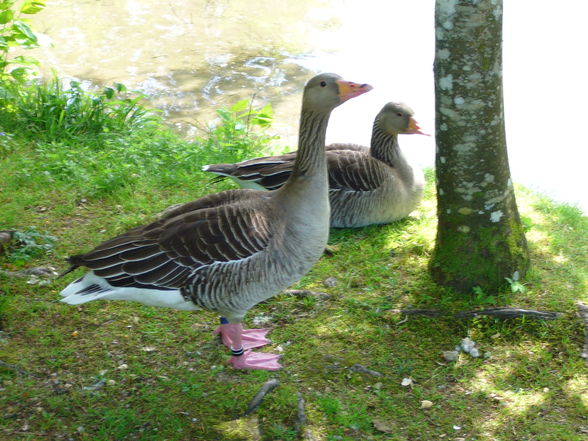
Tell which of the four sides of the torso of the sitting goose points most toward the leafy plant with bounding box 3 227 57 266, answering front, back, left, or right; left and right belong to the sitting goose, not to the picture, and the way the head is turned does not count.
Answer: back

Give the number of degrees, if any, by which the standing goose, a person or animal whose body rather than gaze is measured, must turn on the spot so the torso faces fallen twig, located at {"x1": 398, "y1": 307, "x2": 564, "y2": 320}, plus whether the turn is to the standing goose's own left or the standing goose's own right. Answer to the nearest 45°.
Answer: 0° — it already faces it

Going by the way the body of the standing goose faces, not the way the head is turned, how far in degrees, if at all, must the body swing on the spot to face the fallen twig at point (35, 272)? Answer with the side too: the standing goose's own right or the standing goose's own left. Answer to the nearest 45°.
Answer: approximately 135° to the standing goose's own left

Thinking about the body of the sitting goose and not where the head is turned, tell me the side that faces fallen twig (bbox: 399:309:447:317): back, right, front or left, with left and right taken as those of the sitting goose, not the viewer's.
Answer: right

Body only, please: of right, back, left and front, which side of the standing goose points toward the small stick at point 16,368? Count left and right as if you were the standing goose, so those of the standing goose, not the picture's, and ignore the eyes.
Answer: back

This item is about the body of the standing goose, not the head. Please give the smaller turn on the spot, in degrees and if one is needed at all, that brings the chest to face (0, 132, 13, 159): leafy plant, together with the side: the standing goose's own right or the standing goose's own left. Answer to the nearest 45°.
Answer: approximately 135° to the standing goose's own left

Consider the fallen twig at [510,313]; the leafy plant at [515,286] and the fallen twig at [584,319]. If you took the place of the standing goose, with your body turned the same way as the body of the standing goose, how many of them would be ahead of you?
3

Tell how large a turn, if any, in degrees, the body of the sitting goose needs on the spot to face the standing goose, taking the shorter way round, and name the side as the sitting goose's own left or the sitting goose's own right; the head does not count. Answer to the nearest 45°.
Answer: approximately 135° to the sitting goose's own right

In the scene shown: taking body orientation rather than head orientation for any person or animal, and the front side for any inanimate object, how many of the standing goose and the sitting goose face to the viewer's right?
2

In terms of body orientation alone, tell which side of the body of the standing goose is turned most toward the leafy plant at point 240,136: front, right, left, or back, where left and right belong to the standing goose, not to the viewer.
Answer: left

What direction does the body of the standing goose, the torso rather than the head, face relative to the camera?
to the viewer's right

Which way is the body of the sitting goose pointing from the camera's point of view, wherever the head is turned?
to the viewer's right
